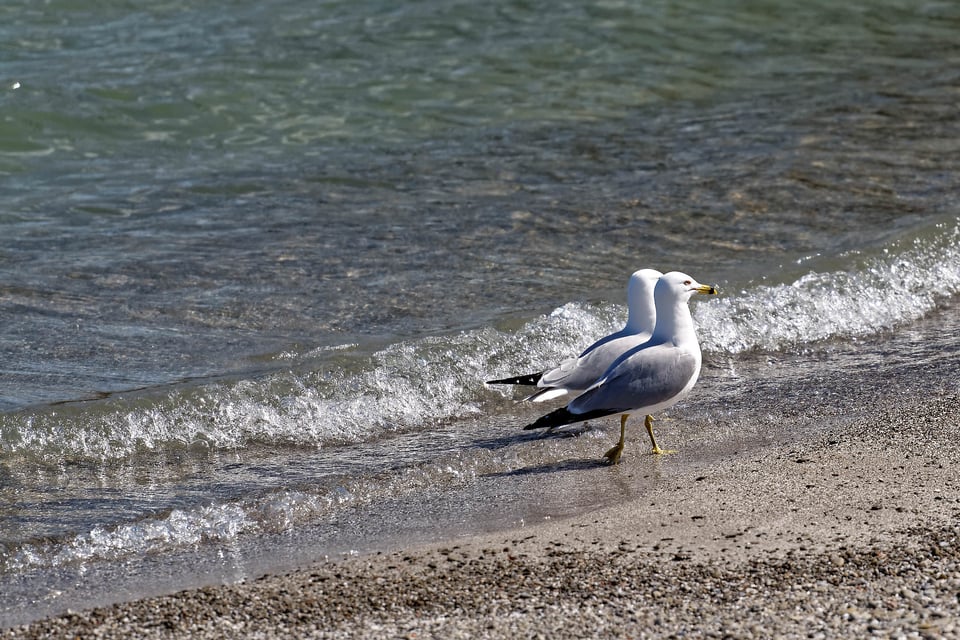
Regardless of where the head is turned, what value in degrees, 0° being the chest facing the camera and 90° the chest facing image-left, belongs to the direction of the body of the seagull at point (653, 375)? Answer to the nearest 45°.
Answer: approximately 270°

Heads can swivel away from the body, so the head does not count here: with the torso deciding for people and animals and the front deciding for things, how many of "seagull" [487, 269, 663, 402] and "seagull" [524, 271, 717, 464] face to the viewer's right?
2

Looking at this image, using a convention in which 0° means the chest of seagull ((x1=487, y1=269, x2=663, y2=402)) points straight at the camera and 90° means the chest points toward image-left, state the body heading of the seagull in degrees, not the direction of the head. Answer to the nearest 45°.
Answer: approximately 270°
